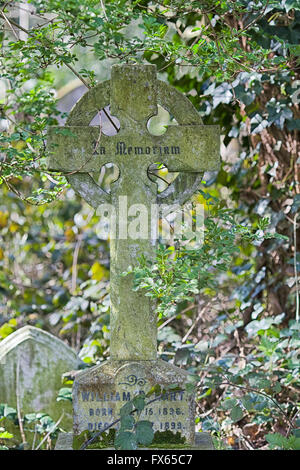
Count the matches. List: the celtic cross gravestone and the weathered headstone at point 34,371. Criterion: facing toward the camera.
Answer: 2

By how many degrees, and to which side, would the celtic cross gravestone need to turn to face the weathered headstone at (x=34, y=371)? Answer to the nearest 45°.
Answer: approximately 135° to its right

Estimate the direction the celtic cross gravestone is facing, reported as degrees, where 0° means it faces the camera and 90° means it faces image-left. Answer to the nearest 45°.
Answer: approximately 0°

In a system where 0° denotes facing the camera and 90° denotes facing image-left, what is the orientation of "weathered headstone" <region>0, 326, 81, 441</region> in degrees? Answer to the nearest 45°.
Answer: approximately 0°
